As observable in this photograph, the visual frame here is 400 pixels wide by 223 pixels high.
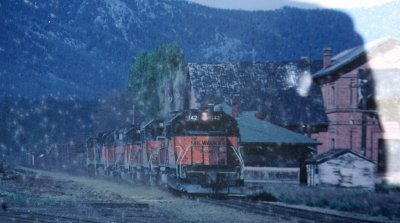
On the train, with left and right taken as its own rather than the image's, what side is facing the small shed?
left

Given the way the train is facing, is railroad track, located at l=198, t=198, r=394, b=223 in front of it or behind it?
in front

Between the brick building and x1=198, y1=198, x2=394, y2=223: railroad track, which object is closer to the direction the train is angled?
the railroad track

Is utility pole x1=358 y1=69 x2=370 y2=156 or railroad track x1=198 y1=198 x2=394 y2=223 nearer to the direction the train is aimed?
the railroad track

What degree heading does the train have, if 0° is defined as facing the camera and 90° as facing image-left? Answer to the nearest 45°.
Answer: approximately 315°
